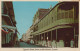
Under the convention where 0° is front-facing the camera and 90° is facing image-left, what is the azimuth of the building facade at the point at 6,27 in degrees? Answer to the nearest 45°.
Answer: approximately 270°
